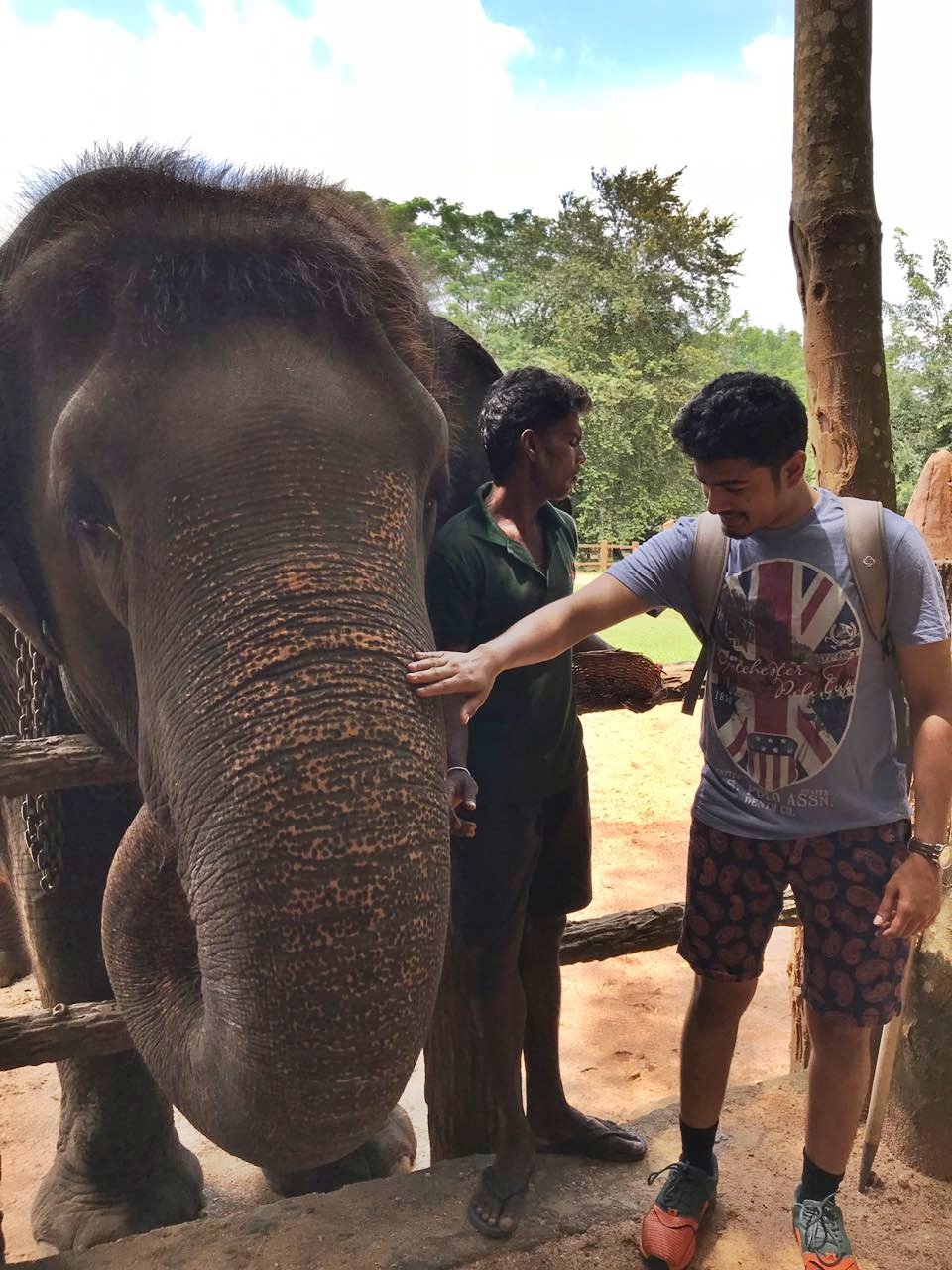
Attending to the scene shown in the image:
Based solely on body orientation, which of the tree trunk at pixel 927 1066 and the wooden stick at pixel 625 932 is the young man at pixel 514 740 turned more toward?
the tree trunk

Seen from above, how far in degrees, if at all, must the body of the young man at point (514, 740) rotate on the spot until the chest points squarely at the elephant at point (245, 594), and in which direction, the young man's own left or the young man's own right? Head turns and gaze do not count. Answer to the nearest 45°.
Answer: approximately 90° to the young man's own right

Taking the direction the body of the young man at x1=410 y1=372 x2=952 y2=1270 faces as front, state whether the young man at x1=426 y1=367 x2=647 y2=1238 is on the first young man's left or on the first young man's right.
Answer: on the first young man's right

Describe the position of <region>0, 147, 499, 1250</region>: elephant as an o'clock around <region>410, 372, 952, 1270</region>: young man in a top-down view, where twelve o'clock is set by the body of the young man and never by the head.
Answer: The elephant is roughly at 2 o'clock from the young man.

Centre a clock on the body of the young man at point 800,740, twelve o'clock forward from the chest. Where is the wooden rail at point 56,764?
The wooden rail is roughly at 3 o'clock from the young man.

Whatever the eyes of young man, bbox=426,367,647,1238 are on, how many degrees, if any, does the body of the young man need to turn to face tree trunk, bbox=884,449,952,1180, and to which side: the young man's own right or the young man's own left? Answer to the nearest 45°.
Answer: approximately 45° to the young man's own left
